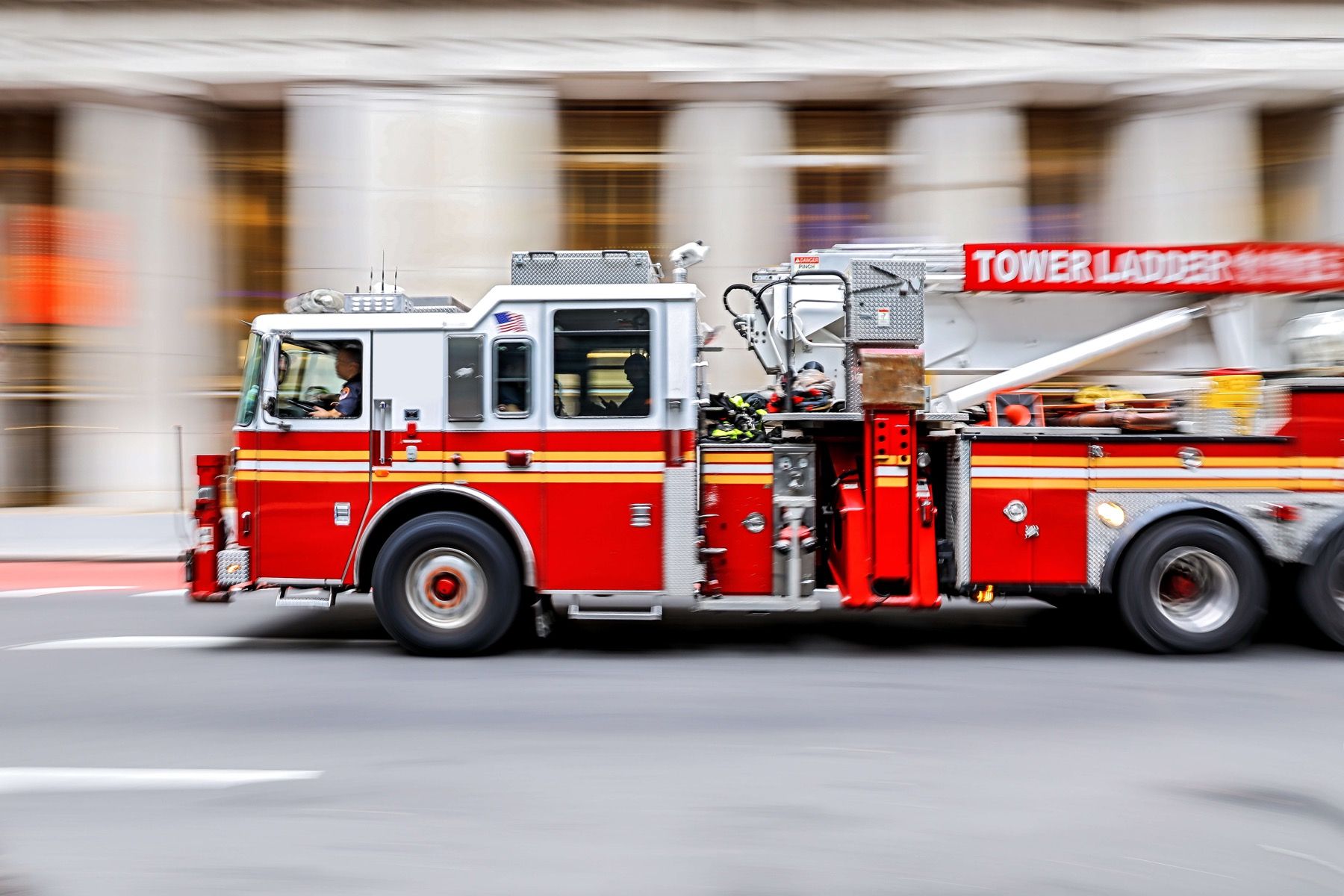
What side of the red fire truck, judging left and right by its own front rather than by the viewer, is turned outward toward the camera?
left

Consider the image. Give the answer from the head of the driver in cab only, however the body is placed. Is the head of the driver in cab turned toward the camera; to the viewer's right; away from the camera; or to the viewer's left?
to the viewer's left

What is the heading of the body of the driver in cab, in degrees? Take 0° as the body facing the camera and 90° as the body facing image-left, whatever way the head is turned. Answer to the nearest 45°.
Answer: approximately 90°

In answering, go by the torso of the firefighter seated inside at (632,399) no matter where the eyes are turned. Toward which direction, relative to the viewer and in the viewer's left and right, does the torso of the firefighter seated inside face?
facing to the left of the viewer

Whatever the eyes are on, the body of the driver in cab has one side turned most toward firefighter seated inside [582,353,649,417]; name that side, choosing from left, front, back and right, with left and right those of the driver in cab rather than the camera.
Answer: back

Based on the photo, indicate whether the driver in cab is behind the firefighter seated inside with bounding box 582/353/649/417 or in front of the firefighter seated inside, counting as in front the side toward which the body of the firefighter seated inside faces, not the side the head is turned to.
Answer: in front

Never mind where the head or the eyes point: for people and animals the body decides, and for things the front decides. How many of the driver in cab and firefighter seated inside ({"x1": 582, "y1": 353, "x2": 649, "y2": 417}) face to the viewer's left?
2
